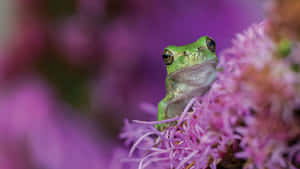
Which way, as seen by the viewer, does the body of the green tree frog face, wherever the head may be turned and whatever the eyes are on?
toward the camera
